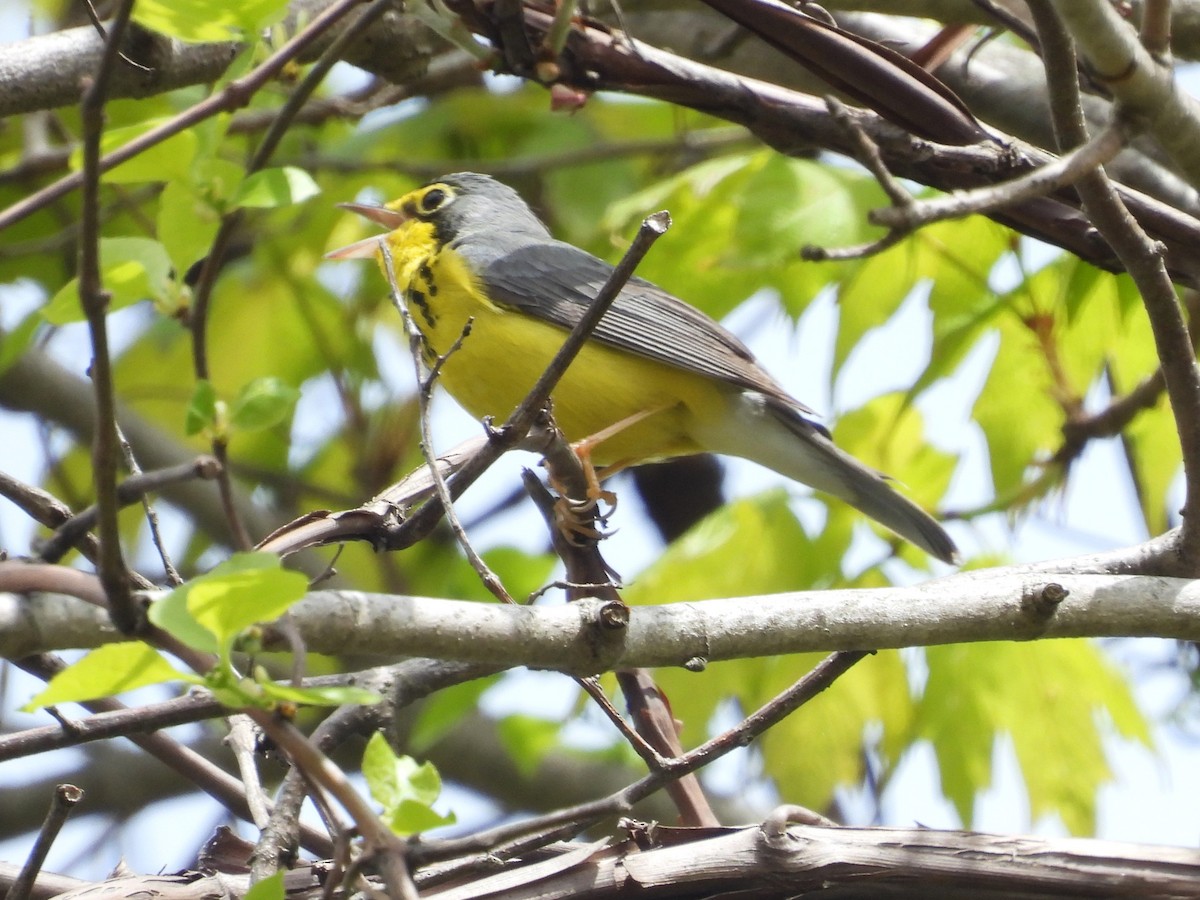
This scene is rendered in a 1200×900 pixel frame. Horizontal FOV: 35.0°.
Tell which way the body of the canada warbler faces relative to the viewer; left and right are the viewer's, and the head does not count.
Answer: facing to the left of the viewer

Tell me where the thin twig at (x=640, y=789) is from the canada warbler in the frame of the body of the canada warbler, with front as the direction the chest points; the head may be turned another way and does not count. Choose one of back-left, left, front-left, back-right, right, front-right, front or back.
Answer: left

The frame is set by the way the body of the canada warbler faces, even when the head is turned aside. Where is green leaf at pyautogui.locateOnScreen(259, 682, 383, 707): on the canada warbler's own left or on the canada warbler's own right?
on the canada warbler's own left

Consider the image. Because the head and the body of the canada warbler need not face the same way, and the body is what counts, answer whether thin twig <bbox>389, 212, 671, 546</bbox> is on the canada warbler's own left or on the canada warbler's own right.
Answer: on the canada warbler's own left

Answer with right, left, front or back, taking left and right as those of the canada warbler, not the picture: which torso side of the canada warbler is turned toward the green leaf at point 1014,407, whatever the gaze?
back
